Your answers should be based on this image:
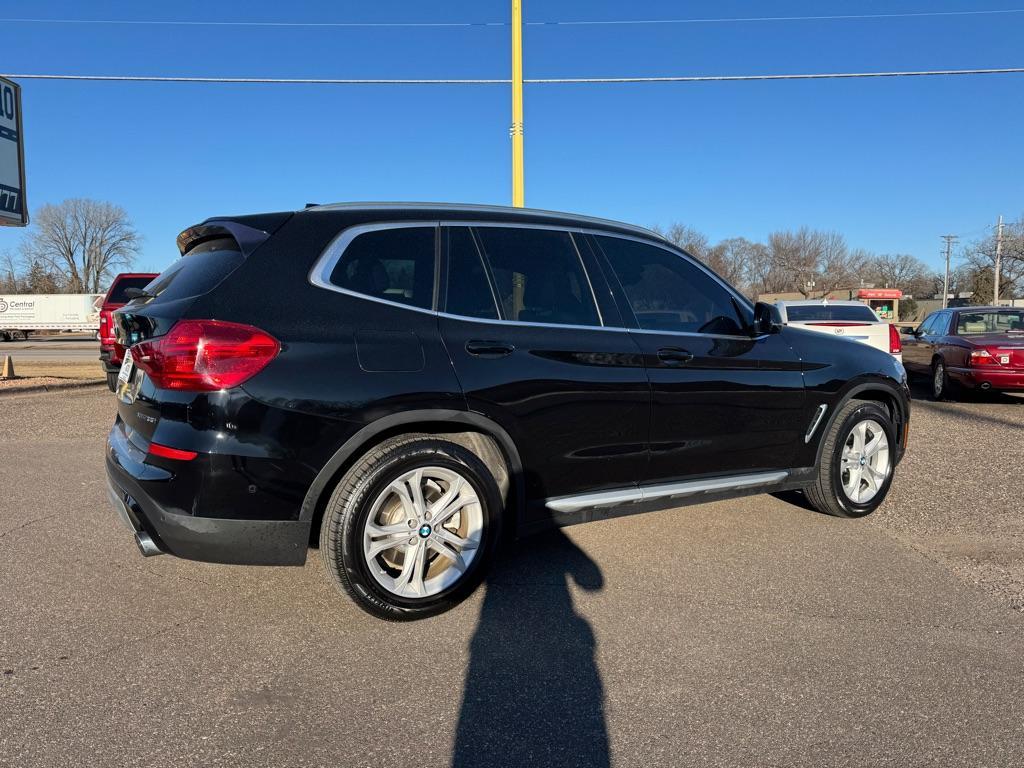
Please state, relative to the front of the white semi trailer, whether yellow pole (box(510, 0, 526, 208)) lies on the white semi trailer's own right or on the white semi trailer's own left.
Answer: on the white semi trailer's own right

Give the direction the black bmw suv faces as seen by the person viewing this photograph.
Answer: facing away from the viewer and to the right of the viewer

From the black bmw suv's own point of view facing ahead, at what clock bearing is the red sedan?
The red sedan is roughly at 12 o'clock from the black bmw suv.

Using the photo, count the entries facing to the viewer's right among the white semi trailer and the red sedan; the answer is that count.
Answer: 1

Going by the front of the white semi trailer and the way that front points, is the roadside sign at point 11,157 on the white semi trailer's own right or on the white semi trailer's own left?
on the white semi trailer's own right

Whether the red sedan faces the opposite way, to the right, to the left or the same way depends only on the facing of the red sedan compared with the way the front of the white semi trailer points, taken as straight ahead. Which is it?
to the left

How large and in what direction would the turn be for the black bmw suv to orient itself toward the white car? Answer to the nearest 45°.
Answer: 0° — it already faces it

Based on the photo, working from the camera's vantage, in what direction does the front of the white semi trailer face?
facing to the right of the viewer
